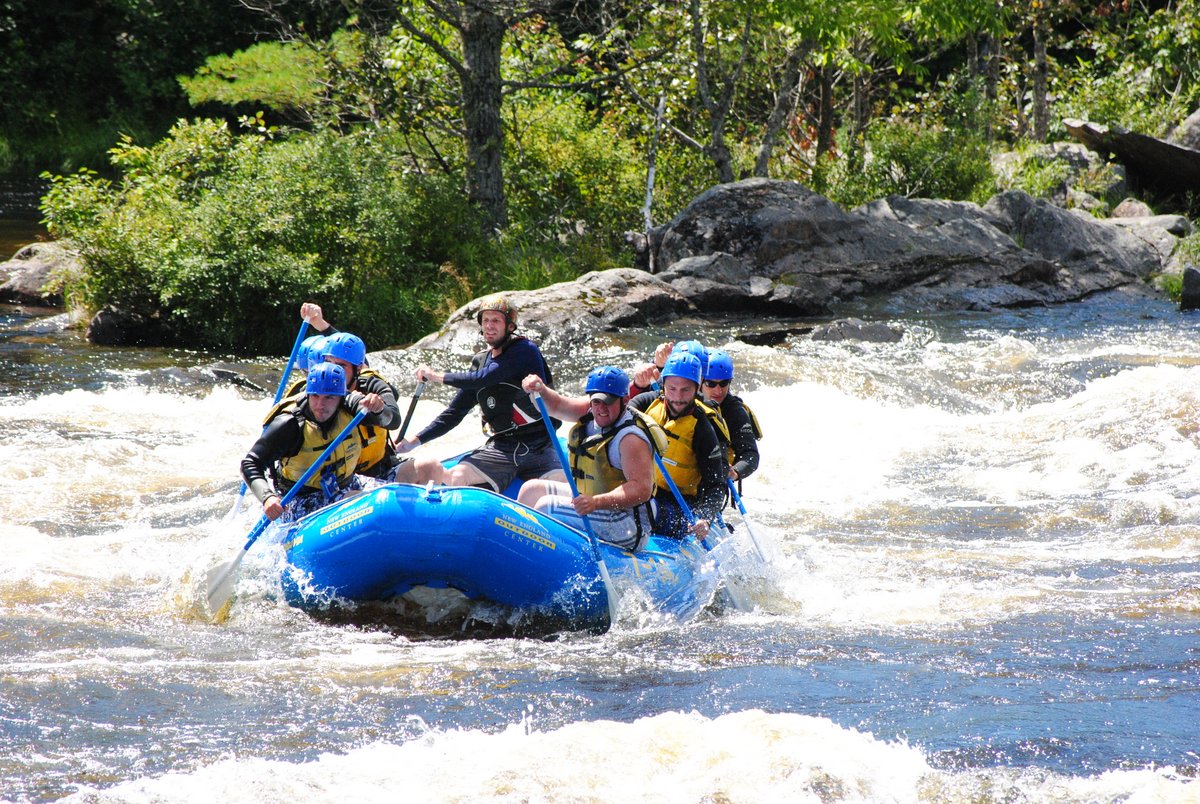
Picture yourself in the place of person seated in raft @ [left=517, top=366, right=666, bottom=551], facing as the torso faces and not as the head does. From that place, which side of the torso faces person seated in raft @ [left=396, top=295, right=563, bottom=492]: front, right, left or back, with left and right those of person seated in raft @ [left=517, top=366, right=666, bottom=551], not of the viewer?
right

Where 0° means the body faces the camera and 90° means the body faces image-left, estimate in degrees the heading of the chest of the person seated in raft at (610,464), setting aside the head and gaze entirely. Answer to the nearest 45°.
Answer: approximately 45°

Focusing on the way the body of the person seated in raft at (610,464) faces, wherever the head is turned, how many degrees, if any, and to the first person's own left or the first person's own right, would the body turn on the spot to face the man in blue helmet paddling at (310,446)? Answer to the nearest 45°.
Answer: approximately 45° to the first person's own right

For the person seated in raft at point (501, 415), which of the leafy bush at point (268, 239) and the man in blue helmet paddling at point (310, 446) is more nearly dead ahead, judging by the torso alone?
the man in blue helmet paddling

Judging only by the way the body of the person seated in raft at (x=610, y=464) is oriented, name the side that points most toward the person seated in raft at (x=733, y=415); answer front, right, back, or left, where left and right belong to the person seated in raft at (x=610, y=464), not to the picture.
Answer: back

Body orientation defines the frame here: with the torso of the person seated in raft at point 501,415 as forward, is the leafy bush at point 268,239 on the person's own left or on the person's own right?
on the person's own right

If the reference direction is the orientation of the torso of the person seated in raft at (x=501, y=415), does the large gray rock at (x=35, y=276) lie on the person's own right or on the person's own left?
on the person's own right

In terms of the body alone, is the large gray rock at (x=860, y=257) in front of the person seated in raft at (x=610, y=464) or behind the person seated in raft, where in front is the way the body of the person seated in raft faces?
behind

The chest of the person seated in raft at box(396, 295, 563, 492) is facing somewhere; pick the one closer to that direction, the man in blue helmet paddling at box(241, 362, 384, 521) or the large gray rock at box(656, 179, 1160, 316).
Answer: the man in blue helmet paddling
